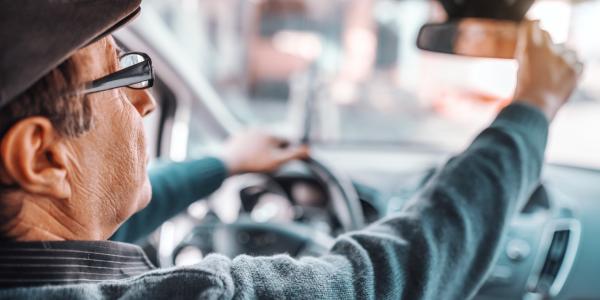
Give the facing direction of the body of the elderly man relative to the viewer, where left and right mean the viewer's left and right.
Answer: facing away from the viewer and to the right of the viewer

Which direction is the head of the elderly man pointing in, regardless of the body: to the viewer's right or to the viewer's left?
to the viewer's right
